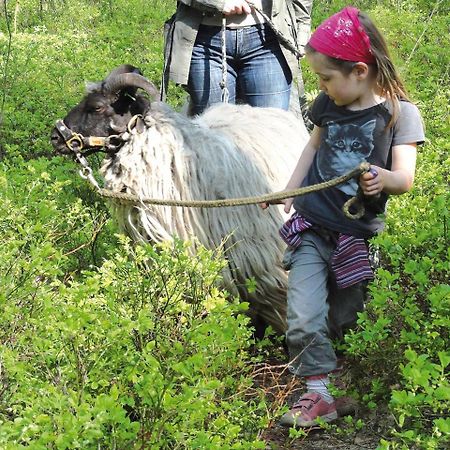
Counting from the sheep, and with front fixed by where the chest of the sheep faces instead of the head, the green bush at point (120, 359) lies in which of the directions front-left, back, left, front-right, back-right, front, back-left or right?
left

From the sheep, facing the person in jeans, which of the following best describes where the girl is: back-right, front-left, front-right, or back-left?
back-right

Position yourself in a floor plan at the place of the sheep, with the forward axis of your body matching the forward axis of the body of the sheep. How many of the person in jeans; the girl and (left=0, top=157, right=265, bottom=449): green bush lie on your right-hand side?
1

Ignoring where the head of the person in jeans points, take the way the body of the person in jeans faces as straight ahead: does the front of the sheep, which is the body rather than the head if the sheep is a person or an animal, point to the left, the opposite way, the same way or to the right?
to the right

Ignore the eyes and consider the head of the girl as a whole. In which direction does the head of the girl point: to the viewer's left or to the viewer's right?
to the viewer's left

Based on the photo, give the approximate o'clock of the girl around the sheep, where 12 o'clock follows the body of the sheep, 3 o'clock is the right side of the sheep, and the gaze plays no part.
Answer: The girl is roughly at 8 o'clock from the sheep.

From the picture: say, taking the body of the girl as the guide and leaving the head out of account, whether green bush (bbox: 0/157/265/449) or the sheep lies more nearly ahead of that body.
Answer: the green bush

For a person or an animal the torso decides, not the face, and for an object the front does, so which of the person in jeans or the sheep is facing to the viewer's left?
the sheep

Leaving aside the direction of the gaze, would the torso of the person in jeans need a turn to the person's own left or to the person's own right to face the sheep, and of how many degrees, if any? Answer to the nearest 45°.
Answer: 0° — they already face it

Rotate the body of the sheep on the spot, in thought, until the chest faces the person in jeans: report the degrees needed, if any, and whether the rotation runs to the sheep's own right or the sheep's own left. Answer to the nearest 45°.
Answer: approximately 90° to the sheep's own right

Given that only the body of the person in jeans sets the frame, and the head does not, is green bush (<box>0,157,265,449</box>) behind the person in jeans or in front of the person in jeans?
in front

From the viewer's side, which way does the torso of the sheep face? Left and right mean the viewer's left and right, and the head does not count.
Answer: facing to the left of the viewer

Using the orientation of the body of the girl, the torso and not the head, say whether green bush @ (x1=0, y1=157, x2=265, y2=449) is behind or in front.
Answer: in front

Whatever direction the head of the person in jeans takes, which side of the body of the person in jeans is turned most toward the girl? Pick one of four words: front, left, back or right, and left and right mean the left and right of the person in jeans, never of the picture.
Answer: front

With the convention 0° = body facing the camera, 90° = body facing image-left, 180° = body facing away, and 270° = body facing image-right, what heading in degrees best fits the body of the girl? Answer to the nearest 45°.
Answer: approximately 45°
